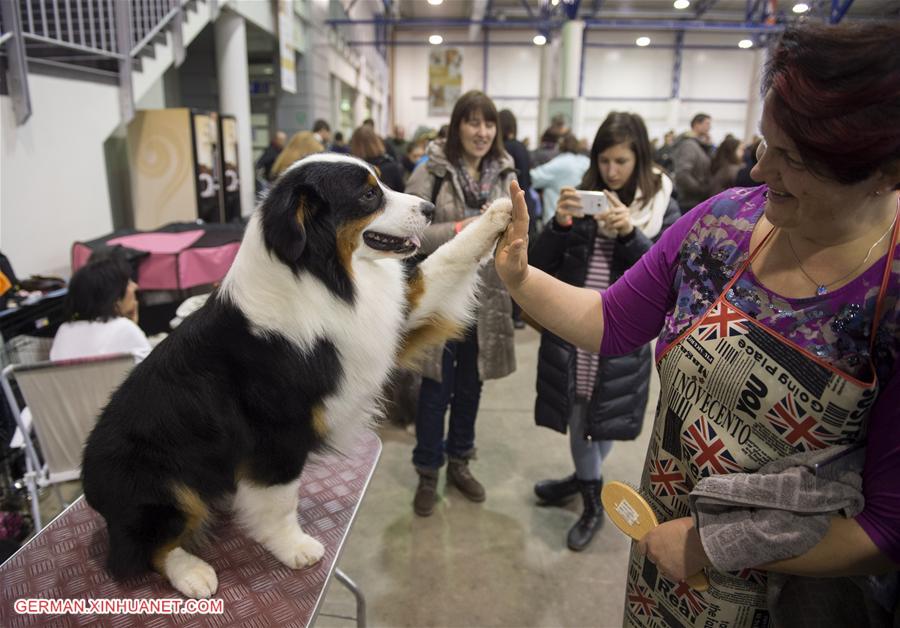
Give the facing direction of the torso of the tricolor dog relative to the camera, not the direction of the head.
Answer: to the viewer's right

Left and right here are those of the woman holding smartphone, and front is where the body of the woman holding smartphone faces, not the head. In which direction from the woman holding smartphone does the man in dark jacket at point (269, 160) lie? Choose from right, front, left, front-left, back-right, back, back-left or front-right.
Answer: right

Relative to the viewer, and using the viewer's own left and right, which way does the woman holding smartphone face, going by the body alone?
facing the viewer and to the left of the viewer

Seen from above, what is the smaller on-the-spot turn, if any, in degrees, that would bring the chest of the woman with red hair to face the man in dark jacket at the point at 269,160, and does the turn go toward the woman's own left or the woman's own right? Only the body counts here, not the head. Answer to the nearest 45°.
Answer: approximately 90° to the woman's own right

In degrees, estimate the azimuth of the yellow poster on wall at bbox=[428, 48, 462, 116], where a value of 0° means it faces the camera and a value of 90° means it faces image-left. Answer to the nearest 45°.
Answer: approximately 0°

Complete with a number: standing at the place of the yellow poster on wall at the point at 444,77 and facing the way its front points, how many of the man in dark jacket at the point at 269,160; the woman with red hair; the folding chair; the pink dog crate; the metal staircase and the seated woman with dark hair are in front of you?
6

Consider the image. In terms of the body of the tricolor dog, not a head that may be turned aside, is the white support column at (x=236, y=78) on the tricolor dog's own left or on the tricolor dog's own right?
on the tricolor dog's own left
